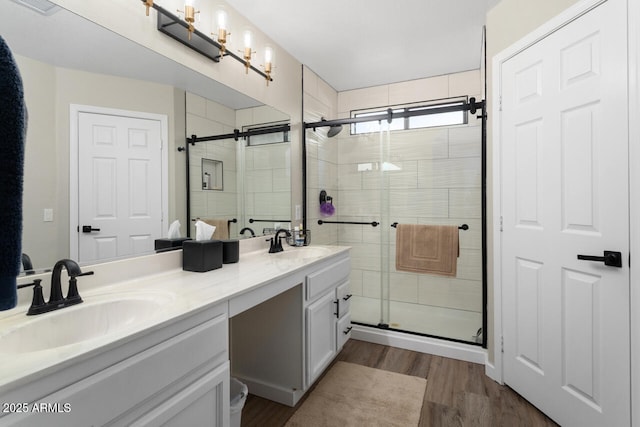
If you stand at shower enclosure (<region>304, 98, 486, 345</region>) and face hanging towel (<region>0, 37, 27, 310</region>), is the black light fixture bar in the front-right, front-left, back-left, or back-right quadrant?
front-right

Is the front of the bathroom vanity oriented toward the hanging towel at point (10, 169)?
no

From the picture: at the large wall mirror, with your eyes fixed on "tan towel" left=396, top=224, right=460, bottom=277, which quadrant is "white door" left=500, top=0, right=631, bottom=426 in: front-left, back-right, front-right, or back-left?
front-right

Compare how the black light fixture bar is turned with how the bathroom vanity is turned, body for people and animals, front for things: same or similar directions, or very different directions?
same or similar directions

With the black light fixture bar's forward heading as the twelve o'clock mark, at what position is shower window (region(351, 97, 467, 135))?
The shower window is roughly at 10 o'clock from the black light fixture bar.

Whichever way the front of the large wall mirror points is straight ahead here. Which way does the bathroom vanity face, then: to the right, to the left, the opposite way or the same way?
the same way

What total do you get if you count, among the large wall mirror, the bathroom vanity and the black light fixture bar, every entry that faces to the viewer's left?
0

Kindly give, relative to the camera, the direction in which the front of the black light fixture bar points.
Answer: facing the viewer and to the right of the viewer

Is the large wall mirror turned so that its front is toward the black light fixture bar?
no

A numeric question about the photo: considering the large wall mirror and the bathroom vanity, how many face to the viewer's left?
0

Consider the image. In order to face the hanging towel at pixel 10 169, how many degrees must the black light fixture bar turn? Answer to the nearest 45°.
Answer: approximately 45° to its right

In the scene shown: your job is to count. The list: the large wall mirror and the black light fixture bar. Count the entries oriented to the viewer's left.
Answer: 0

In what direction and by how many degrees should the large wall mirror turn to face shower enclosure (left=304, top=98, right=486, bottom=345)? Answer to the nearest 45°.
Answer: approximately 45° to its left

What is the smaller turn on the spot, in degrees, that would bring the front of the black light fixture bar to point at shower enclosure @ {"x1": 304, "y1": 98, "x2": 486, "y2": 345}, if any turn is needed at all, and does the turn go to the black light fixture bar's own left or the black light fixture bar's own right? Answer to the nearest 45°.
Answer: approximately 45° to the black light fixture bar's own left

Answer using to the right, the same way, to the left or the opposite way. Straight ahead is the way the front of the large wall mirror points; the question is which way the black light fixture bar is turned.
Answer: the same way

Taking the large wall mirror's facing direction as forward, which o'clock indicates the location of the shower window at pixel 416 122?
The shower window is roughly at 10 o'clock from the large wall mirror.

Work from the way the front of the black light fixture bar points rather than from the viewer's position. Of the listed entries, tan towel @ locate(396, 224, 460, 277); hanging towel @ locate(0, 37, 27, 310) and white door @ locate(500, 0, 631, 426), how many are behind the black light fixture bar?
0
